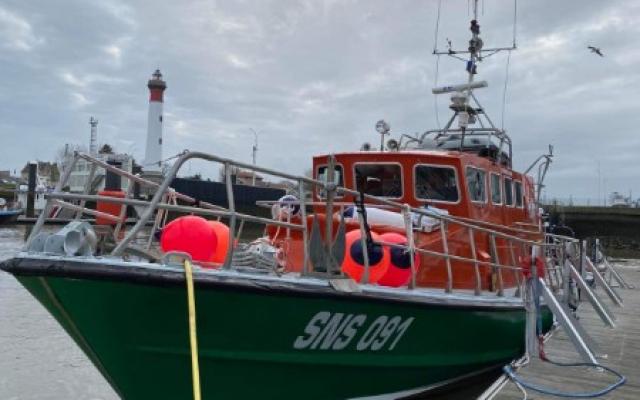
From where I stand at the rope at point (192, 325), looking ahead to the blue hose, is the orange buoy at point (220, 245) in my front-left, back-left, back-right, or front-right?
front-left

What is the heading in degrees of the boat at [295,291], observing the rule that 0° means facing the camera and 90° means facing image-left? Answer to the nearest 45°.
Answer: approximately 45°

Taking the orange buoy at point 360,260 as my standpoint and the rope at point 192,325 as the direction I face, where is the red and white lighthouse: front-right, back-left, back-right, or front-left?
back-right

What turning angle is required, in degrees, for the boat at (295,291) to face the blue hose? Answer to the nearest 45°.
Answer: approximately 135° to its left

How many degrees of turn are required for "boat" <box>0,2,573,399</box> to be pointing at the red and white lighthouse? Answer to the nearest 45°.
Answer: approximately 135° to its right
